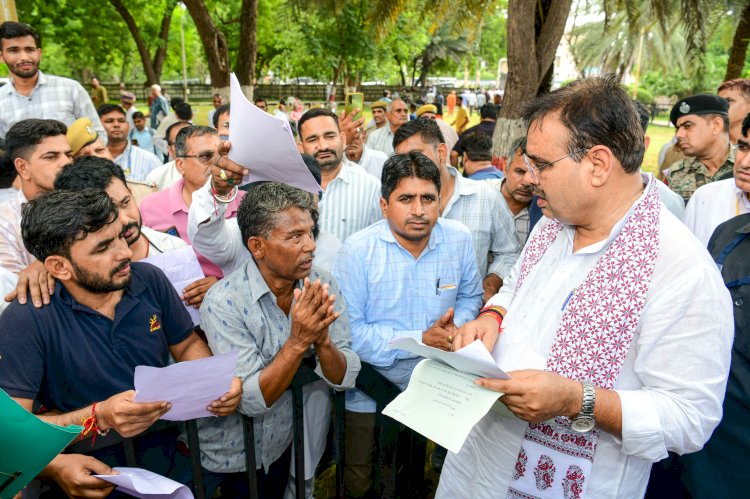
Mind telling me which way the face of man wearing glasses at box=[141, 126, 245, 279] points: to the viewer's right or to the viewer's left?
to the viewer's right

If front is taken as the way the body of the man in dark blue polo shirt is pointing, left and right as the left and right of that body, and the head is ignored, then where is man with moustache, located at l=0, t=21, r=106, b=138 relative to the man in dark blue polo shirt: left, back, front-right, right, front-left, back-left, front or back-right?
back-left

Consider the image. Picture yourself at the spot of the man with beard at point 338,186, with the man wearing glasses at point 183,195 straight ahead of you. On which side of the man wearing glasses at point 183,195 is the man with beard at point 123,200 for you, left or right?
left

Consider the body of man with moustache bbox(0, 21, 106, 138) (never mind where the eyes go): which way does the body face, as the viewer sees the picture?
toward the camera

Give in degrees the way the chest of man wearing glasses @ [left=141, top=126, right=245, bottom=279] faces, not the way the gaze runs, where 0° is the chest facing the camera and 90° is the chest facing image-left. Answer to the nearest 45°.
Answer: approximately 315°

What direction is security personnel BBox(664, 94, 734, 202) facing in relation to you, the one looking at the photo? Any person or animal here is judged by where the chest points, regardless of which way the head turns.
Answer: facing the viewer and to the left of the viewer

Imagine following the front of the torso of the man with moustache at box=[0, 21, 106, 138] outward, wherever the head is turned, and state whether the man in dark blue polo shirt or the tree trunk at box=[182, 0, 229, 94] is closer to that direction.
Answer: the man in dark blue polo shirt

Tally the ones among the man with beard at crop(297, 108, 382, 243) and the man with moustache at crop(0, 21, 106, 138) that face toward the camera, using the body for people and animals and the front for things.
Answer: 2

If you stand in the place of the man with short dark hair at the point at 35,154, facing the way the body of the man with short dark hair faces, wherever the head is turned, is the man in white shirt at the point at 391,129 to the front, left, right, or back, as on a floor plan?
left

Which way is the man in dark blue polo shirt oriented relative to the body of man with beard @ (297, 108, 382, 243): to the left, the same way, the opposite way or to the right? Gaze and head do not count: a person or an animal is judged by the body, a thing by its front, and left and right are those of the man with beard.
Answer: to the left

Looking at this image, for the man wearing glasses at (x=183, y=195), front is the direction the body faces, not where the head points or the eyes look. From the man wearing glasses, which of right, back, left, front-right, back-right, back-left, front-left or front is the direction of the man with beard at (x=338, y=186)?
front-left

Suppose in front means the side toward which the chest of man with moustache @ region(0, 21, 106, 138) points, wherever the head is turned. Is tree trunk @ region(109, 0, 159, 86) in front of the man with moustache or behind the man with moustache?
behind

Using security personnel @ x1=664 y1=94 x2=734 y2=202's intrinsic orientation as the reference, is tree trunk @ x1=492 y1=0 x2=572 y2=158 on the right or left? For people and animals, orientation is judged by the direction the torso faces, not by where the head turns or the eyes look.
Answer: on its right

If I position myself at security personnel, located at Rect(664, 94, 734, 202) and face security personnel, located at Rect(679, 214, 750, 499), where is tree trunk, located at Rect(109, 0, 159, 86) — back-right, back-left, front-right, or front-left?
back-right

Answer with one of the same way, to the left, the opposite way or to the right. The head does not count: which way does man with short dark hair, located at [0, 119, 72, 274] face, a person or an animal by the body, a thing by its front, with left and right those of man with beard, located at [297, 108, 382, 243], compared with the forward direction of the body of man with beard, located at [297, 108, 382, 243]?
to the left

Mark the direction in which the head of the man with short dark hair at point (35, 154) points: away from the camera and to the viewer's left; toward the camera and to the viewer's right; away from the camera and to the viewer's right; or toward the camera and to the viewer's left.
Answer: toward the camera and to the viewer's right

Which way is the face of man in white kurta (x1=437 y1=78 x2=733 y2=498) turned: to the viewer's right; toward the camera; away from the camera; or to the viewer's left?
to the viewer's left

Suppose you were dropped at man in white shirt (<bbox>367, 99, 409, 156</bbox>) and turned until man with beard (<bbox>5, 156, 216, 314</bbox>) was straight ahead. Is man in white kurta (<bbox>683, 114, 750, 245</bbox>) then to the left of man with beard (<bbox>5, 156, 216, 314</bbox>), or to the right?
left
